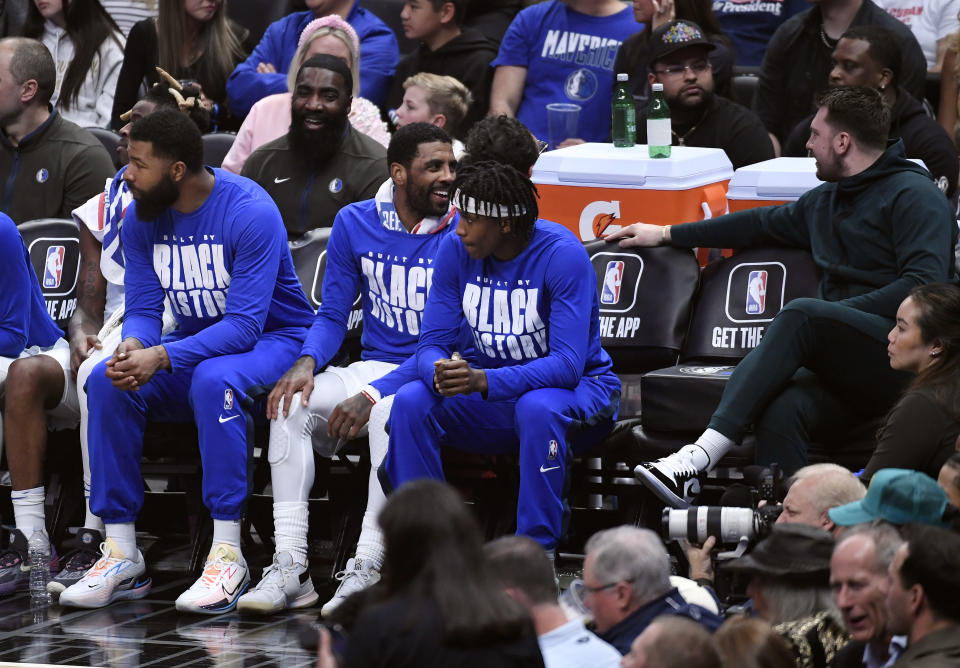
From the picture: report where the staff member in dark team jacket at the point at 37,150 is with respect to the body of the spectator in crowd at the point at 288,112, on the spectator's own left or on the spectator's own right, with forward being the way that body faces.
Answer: on the spectator's own right

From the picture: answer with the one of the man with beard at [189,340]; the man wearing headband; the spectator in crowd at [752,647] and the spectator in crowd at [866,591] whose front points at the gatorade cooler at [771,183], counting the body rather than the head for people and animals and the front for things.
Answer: the spectator in crowd at [752,647]

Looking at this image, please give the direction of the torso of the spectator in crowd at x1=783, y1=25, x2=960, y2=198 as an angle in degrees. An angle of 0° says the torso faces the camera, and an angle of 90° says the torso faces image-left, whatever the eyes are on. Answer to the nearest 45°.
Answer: approximately 45°

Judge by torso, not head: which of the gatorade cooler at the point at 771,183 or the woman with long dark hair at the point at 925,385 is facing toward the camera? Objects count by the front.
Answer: the gatorade cooler

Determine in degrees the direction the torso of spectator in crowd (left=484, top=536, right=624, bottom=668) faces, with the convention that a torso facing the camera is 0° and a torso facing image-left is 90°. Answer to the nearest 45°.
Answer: approximately 135°

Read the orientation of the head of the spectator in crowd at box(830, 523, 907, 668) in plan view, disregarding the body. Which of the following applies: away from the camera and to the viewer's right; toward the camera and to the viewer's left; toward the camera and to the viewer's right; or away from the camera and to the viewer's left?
toward the camera and to the viewer's left

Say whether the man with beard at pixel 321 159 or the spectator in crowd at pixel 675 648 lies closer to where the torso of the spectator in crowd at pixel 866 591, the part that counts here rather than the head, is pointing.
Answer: the spectator in crowd

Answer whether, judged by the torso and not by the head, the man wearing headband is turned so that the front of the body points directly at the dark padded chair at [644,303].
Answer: no

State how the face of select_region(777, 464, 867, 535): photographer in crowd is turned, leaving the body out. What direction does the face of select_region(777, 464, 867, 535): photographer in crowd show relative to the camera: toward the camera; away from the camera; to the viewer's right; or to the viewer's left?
to the viewer's left

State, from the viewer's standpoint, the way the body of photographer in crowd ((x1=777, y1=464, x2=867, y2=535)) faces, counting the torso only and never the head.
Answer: to the viewer's left

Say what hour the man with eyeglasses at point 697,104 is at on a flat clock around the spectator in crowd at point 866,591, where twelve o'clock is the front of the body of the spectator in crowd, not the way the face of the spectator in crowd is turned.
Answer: The man with eyeglasses is roughly at 4 o'clock from the spectator in crowd.

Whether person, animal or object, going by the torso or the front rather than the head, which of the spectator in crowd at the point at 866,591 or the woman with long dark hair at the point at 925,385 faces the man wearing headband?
the woman with long dark hair

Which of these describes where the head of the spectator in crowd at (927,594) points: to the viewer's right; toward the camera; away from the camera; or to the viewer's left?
to the viewer's left

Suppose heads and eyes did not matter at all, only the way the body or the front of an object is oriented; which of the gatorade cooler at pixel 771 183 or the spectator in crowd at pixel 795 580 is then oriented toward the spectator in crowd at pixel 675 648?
the gatorade cooler

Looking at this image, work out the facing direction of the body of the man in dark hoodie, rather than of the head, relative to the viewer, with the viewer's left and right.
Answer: facing the viewer and to the left of the viewer

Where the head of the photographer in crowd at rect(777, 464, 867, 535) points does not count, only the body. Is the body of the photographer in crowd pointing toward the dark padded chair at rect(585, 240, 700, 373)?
no

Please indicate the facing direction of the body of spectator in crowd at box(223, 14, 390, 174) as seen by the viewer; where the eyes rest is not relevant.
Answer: toward the camera

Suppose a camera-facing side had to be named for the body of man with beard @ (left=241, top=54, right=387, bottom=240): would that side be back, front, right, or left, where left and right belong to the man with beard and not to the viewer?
front

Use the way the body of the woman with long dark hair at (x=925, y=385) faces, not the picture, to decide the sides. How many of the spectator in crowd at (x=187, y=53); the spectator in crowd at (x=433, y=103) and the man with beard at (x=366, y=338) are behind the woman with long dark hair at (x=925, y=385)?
0
